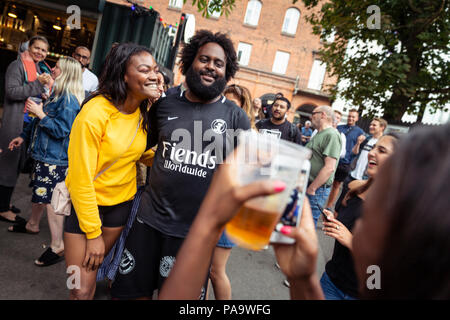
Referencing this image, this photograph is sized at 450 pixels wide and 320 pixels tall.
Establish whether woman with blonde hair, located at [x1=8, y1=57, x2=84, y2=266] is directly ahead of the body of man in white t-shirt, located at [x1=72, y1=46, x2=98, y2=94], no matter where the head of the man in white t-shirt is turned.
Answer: yes

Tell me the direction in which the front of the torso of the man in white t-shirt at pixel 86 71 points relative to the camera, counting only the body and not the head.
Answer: toward the camera

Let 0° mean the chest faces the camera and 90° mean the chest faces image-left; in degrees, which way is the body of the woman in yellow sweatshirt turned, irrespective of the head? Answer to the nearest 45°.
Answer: approximately 315°

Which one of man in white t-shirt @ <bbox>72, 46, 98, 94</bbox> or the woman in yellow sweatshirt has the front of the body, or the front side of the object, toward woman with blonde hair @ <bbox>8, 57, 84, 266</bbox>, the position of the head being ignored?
the man in white t-shirt

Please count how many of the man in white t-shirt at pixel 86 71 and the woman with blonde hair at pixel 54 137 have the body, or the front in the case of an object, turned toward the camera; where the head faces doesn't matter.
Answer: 1

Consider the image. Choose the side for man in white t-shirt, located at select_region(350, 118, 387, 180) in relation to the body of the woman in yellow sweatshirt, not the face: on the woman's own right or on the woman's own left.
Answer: on the woman's own left

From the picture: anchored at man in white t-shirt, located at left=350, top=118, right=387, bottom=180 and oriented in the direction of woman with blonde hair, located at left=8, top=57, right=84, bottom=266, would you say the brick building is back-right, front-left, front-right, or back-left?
back-right

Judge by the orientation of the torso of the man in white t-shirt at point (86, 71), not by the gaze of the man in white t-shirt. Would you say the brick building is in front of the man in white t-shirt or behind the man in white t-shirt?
behind

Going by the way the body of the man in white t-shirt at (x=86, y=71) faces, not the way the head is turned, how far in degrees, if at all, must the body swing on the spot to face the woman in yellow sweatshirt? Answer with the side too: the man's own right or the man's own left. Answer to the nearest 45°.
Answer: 0° — they already face them

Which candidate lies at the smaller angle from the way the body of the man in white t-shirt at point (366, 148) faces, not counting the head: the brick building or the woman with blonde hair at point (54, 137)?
the woman with blonde hair
